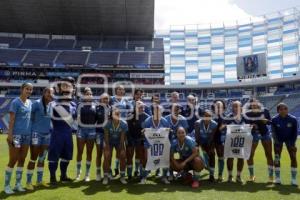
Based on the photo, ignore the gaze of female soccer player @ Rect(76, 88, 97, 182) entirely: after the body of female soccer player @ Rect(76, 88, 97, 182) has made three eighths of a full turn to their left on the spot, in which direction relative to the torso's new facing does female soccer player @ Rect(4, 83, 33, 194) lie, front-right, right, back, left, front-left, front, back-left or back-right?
back

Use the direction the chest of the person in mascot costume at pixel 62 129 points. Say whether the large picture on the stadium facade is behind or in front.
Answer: behind

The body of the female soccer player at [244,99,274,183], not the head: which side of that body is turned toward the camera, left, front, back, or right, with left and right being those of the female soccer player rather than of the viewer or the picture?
front

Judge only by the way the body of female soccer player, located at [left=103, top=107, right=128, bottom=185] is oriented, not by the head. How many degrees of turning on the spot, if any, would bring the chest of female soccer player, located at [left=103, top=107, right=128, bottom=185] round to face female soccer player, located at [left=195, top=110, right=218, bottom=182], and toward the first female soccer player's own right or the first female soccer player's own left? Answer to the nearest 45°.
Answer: approximately 90° to the first female soccer player's own left

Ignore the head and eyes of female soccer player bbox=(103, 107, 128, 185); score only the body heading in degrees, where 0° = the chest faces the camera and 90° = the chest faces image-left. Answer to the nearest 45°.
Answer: approximately 0°

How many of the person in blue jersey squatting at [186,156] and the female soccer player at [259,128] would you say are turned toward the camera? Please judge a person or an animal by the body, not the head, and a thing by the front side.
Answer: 2

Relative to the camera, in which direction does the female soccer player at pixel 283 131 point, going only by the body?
toward the camera

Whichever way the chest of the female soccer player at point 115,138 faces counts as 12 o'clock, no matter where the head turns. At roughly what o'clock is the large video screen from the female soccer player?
The large video screen is roughly at 7 o'clock from the female soccer player.

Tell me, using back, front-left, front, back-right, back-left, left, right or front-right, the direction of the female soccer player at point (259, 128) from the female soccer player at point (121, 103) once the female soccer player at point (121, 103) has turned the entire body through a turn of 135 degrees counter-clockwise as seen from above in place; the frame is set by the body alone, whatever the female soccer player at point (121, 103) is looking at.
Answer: front-right

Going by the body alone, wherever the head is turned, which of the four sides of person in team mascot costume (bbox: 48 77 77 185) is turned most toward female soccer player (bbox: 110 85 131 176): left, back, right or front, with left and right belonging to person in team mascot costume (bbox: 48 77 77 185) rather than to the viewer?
left

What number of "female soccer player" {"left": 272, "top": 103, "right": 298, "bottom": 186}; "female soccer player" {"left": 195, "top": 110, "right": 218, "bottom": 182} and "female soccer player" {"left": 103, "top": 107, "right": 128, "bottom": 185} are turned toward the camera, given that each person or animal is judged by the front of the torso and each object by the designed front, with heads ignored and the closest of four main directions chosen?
3

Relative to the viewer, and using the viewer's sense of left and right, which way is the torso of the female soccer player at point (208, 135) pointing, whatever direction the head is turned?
facing the viewer

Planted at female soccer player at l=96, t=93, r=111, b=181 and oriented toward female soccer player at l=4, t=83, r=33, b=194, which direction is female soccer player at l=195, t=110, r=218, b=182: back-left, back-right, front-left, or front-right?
back-left

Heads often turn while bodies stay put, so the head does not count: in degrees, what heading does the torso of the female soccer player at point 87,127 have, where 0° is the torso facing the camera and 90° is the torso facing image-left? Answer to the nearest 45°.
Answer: approximately 0°
